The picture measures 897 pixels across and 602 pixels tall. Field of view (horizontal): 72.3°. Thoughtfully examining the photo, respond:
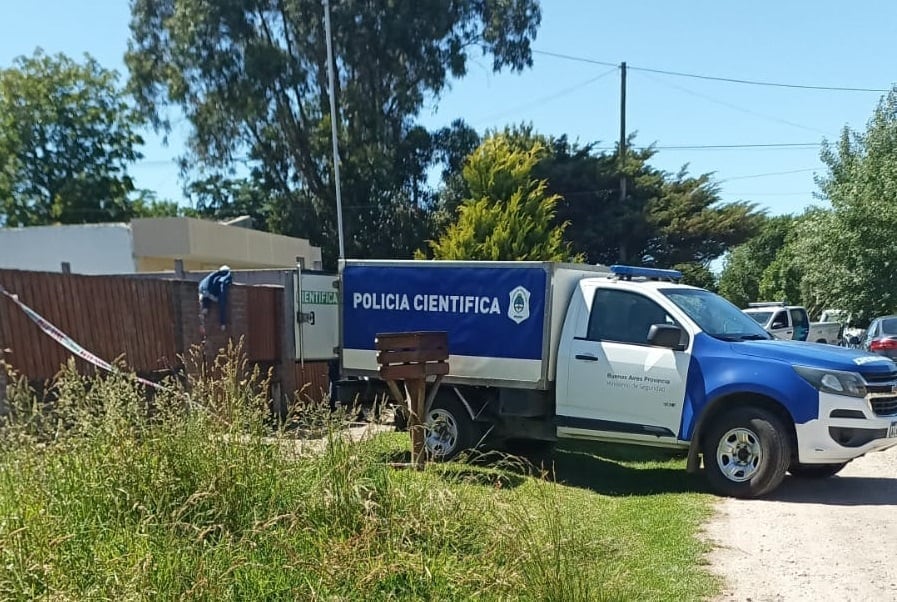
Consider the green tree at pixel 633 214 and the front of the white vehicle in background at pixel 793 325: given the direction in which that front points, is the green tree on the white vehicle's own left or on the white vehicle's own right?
on the white vehicle's own right

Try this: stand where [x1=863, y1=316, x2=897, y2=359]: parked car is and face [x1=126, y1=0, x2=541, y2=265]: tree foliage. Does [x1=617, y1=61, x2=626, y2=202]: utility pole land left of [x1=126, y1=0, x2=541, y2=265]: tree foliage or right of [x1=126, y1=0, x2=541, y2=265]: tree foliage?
right

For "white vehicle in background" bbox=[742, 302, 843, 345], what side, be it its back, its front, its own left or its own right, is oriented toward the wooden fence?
front

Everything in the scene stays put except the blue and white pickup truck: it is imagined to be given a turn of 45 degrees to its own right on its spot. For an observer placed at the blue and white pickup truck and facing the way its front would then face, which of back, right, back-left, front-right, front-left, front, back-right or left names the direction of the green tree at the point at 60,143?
back-right

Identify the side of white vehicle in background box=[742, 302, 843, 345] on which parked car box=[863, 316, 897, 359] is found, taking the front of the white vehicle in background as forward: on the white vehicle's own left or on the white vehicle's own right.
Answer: on the white vehicle's own left

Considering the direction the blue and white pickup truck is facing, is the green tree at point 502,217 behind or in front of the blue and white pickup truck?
behind

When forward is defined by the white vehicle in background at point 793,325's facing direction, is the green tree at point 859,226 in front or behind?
behind

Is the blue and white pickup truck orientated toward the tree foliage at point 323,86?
no

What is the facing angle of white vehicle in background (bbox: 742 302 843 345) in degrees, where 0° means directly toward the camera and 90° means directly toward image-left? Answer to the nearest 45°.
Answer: approximately 45°

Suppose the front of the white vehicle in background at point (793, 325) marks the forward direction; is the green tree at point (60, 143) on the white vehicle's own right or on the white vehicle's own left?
on the white vehicle's own right

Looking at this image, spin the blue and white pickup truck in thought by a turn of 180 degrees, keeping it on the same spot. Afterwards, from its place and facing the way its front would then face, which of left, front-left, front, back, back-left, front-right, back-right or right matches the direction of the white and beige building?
front

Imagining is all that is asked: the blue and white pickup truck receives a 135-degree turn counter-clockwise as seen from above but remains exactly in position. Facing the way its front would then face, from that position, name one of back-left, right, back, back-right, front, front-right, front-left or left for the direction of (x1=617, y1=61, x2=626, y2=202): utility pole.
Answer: front

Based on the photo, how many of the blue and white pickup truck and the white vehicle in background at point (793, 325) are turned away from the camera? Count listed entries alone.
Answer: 0

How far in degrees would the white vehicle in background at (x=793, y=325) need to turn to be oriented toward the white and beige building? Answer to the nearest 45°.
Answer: approximately 45° to its right

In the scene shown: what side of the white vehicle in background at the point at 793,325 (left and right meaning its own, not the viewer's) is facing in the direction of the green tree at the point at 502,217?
front

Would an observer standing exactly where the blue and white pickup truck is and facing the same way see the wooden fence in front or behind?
behind

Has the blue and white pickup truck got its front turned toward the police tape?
no
